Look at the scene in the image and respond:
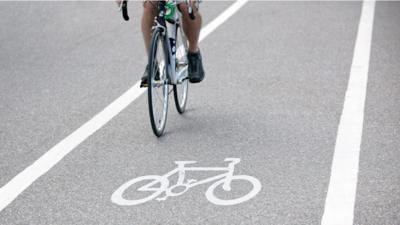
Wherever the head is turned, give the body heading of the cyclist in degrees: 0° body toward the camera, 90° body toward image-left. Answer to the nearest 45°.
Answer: approximately 0°

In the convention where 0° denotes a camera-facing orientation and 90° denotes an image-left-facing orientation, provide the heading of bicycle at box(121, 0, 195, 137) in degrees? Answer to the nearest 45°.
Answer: approximately 0°
